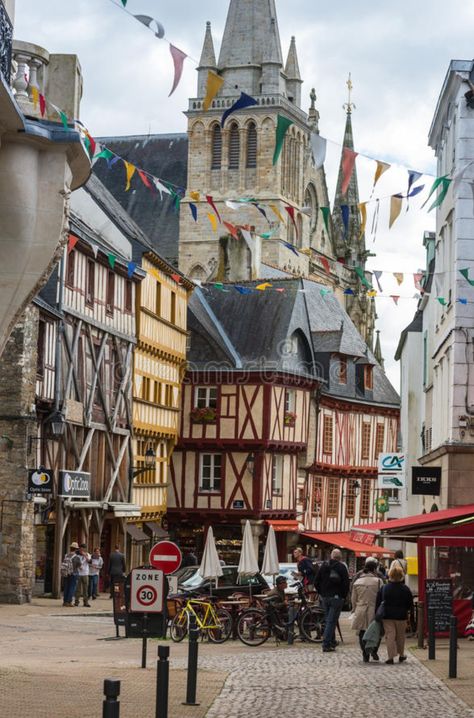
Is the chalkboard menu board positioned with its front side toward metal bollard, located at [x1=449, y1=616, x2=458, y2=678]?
yes

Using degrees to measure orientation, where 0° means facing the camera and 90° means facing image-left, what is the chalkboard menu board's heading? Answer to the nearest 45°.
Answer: approximately 0°

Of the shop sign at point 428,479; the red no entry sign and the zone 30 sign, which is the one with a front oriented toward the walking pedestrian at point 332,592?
the shop sign

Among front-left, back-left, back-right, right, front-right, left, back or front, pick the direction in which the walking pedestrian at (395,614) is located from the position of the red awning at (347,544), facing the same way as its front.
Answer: front-left

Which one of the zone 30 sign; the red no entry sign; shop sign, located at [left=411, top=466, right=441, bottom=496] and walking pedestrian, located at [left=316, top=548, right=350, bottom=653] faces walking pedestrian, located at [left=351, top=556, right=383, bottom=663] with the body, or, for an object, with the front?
the shop sign

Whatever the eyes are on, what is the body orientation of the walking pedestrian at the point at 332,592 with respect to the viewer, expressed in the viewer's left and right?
facing away from the viewer

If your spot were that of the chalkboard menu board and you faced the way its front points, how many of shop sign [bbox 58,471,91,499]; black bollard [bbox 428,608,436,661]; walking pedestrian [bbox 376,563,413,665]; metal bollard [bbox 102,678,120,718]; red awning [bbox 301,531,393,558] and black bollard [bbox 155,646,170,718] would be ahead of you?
4

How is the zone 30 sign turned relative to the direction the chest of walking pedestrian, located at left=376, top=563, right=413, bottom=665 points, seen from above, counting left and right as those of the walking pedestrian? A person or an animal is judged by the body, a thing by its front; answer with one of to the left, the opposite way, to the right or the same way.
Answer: the opposite way

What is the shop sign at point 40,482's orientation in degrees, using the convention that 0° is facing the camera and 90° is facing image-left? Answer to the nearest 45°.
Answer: approximately 0°

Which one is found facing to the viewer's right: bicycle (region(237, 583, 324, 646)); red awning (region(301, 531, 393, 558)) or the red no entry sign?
the bicycle

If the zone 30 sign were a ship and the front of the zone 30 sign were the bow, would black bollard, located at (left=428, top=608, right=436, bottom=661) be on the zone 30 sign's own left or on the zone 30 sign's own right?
on the zone 30 sign's own left
